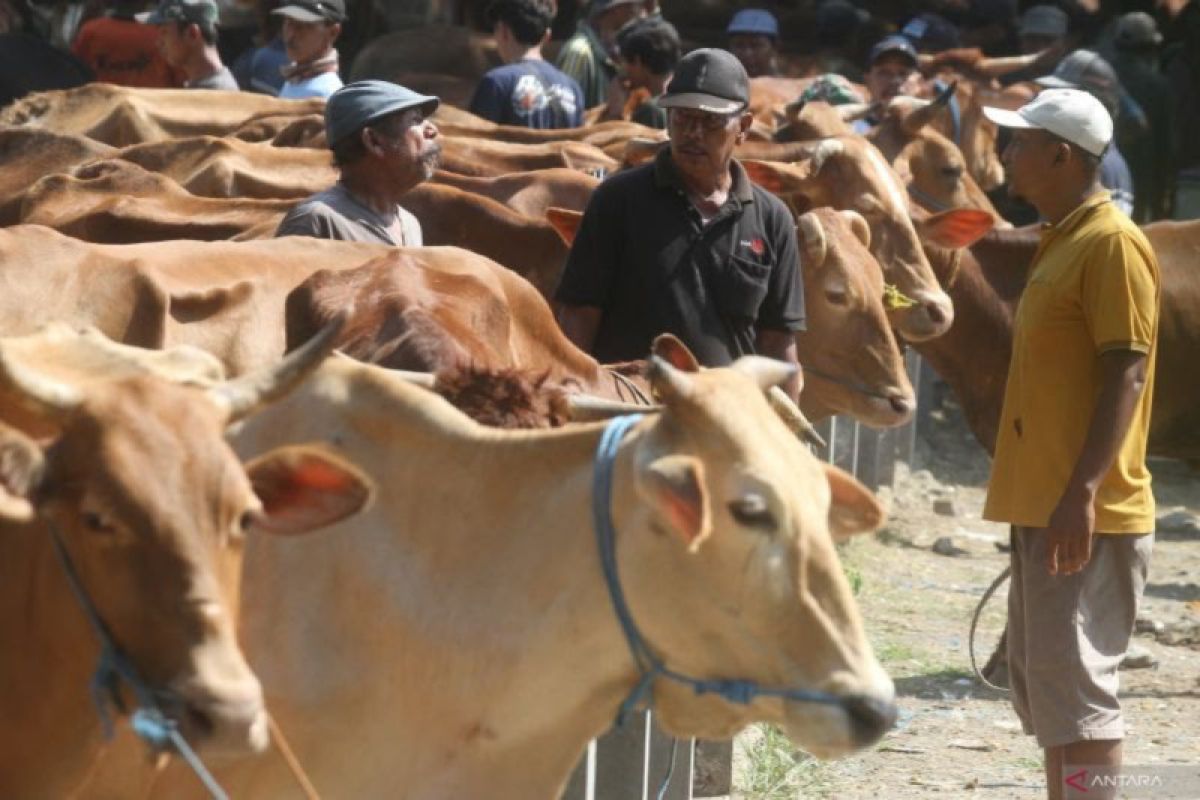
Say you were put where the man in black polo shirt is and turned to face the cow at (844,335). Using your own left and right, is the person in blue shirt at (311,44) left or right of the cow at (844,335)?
left

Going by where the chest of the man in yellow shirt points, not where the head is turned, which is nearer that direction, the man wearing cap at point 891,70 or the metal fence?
the metal fence

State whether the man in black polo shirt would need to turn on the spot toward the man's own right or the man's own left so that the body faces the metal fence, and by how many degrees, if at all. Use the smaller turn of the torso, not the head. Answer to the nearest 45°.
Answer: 0° — they already face it

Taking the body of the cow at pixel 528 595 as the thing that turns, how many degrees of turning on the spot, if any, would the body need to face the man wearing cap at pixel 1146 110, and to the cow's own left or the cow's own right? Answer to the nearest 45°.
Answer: approximately 45° to the cow's own left

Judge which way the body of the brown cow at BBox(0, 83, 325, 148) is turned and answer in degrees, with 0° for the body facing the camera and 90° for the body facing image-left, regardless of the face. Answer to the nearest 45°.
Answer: approximately 270°

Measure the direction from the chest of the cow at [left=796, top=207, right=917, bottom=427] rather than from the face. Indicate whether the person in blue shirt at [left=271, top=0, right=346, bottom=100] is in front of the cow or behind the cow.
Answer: behind

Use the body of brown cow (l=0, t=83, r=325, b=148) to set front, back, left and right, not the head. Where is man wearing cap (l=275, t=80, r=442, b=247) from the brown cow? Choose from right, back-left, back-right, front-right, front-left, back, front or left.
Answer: right

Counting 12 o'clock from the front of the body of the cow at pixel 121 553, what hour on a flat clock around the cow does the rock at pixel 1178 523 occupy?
The rock is roughly at 9 o'clock from the cow.

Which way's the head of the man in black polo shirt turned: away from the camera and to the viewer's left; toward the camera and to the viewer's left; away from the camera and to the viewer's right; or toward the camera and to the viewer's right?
toward the camera and to the viewer's left

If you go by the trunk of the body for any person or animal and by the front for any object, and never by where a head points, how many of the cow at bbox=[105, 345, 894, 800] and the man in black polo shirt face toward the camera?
1

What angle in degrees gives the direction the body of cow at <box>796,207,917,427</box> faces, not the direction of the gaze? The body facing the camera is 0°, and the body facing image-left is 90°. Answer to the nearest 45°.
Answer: approximately 315°

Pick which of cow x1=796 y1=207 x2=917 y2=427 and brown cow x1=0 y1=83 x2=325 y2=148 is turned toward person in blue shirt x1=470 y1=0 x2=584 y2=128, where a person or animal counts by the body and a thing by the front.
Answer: the brown cow

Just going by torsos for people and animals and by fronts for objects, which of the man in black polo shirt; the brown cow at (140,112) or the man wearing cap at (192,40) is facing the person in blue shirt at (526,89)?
the brown cow

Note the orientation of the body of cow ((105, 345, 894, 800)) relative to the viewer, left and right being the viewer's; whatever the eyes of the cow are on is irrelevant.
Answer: facing to the right of the viewer

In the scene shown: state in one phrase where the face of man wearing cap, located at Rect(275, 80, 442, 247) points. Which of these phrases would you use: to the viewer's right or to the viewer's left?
to the viewer's right

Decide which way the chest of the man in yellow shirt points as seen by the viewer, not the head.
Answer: to the viewer's left

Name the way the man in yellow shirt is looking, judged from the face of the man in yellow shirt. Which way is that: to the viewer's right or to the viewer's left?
to the viewer's left

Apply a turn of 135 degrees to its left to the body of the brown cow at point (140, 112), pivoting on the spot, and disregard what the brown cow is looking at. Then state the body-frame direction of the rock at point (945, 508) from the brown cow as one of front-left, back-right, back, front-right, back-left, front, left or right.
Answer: back-right
